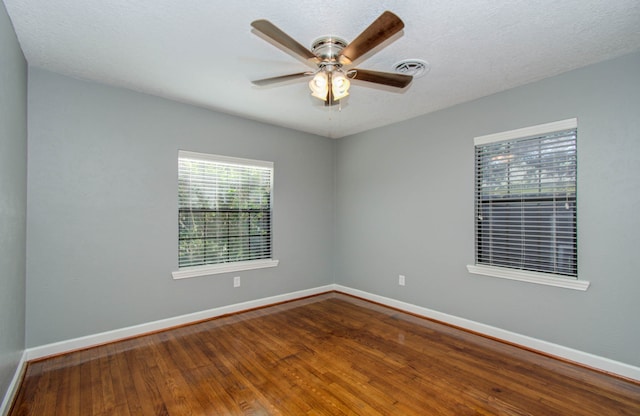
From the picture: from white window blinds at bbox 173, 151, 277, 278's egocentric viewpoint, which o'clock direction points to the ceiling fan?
The ceiling fan is roughly at 1 o'clock from the white window blinds.

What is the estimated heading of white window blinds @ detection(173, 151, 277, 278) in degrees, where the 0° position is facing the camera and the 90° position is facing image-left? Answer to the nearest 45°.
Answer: approximately 315°

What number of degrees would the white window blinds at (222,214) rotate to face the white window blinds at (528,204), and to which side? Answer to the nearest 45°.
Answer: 0° — it already faces it
